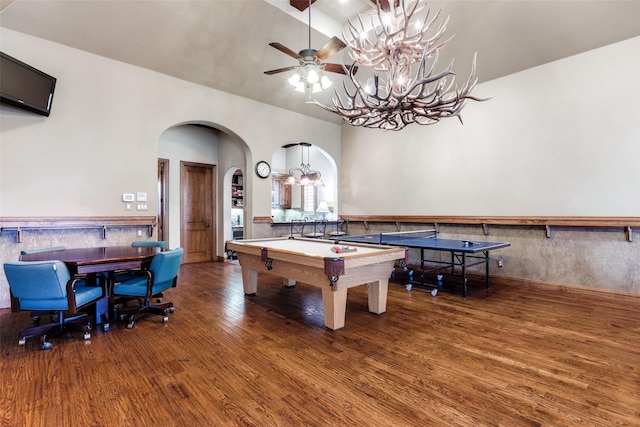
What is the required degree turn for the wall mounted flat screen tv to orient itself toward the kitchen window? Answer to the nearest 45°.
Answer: approximately 45° to its left

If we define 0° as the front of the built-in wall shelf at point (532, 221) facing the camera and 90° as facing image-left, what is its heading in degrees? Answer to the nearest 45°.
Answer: approximately 45°

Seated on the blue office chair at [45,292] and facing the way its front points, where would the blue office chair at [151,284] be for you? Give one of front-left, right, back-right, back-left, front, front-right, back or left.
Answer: front-right

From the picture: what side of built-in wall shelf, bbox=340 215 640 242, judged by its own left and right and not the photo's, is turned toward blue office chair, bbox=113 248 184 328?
front

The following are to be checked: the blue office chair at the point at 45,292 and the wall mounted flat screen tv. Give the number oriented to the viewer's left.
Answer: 0

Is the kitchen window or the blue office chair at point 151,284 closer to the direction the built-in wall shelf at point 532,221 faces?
the blue office chair

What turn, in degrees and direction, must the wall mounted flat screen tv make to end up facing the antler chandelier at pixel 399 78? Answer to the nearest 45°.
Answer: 0° — it already faces it

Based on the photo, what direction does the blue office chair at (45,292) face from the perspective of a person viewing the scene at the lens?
facing away from the viewer and to the right of the viewer

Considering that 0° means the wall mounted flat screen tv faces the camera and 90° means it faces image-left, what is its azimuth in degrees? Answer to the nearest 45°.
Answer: approximately 315°
